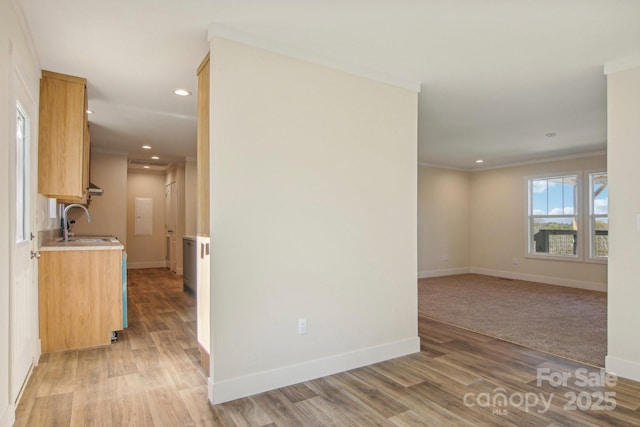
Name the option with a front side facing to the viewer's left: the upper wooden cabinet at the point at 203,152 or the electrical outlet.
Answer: the upper wooden cabinet

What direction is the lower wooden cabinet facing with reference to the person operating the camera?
facing to the right of the viewer

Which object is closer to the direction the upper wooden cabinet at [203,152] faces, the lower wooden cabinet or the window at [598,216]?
the lower wooden cabinet

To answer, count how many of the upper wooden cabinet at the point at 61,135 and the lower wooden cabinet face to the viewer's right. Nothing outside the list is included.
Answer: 2

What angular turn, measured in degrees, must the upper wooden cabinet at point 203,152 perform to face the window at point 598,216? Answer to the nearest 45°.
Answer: approximately 180°

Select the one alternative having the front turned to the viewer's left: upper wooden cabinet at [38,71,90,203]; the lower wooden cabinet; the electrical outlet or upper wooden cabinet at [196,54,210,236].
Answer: upper wooden cabinet at [196,54,210,236]

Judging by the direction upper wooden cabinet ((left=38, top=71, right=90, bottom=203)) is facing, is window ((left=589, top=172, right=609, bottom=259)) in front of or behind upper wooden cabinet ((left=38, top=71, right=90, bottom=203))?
in front

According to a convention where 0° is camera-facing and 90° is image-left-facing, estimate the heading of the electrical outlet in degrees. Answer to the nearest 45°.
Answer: approximately 315°

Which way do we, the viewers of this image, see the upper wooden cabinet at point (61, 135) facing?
facing to the right of the viewer

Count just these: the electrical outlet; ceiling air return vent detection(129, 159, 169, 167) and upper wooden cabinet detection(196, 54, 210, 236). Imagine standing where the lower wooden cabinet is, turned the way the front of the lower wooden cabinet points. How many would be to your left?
1

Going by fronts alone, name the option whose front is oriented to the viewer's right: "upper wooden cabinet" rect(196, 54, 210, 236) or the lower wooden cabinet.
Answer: the lower wooden cabinet

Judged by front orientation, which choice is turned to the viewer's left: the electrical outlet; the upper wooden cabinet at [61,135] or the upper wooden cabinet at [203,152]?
the upper wooden cabinet at [203,152]

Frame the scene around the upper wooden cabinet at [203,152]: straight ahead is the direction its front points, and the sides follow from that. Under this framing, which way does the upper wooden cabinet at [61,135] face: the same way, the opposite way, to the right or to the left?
the opposite way

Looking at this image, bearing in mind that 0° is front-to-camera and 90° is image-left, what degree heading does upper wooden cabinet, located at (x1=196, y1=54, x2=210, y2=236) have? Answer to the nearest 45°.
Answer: approximately 90°

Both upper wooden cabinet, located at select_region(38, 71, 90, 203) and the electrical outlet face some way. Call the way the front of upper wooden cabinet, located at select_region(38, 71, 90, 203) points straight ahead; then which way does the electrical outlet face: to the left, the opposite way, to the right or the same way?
to the right

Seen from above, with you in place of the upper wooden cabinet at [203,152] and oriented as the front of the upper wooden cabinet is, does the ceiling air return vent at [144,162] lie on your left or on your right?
on your right
